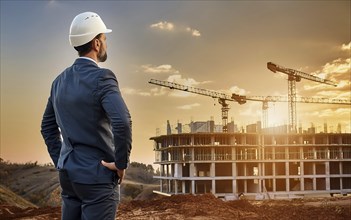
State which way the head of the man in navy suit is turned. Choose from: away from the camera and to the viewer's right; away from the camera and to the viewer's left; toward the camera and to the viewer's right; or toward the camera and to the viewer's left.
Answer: away from the camera and to the viewer's right

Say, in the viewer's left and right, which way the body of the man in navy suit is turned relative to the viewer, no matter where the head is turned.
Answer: facing away from the viewer and to the right of the viewer
